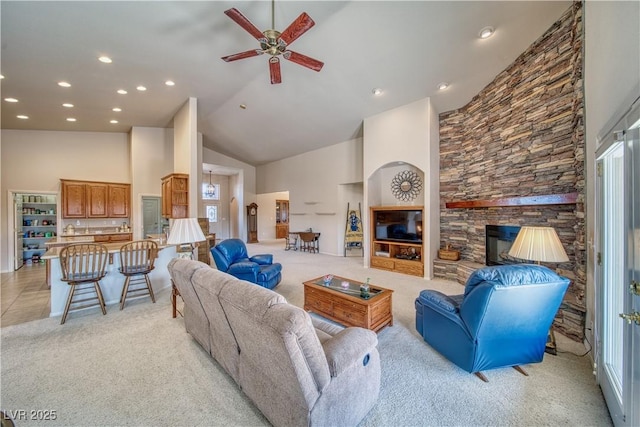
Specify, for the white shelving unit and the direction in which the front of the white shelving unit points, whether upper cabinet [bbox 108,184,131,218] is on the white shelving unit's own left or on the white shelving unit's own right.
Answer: on the white shelving unit's own left

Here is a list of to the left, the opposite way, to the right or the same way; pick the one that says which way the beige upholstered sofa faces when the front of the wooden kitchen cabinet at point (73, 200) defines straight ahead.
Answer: to the left

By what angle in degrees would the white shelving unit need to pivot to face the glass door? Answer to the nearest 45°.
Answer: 0° — it already faces it

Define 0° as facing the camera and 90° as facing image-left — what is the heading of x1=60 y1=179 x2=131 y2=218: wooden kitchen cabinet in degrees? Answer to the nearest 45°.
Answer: approximately 0°

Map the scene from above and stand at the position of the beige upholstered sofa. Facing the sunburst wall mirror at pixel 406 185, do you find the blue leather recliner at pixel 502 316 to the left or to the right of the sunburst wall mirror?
right

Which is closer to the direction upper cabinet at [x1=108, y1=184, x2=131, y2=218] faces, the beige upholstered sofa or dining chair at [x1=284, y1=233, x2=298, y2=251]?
the beige upholstered sofa

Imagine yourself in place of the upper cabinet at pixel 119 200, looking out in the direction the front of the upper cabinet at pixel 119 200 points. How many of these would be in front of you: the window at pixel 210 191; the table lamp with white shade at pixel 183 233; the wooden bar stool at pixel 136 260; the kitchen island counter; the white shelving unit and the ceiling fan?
4

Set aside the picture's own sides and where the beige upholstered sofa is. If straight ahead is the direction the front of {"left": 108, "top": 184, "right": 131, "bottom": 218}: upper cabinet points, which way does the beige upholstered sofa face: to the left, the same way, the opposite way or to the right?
to the left

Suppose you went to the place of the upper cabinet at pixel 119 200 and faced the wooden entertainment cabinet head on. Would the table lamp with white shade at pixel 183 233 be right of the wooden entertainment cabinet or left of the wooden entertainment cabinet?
right
